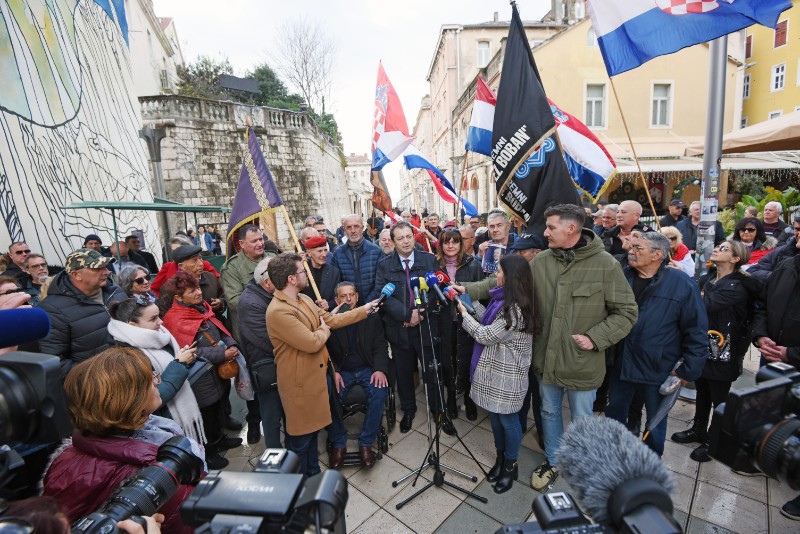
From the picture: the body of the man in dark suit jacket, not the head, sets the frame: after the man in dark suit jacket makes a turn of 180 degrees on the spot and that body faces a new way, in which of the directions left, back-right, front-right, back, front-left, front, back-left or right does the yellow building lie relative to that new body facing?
front-right

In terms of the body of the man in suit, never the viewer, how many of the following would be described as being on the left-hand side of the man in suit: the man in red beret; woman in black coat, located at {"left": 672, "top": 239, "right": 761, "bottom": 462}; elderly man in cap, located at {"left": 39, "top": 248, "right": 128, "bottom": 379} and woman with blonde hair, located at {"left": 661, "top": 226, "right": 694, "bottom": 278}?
2

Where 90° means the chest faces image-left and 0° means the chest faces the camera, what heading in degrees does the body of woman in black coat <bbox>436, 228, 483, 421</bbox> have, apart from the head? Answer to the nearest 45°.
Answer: approximately 0°

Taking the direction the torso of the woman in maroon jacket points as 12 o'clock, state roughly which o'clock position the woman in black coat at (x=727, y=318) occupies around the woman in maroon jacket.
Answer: The woman in black coat is roughly at 2 o'clock from the woman in maroon jacket.

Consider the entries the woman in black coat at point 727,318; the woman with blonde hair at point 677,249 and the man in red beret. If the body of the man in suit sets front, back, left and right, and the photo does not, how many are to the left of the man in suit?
2

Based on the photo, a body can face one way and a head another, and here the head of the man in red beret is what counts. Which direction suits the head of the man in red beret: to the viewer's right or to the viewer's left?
to the viewer's right

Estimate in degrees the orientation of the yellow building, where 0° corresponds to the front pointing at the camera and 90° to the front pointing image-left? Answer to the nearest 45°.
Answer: approximately 45°

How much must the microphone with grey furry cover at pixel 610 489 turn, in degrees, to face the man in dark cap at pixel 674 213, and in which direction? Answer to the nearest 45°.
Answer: approximately 45° to its right

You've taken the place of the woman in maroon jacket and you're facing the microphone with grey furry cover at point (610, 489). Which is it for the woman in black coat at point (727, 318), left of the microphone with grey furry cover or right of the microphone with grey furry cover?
left
